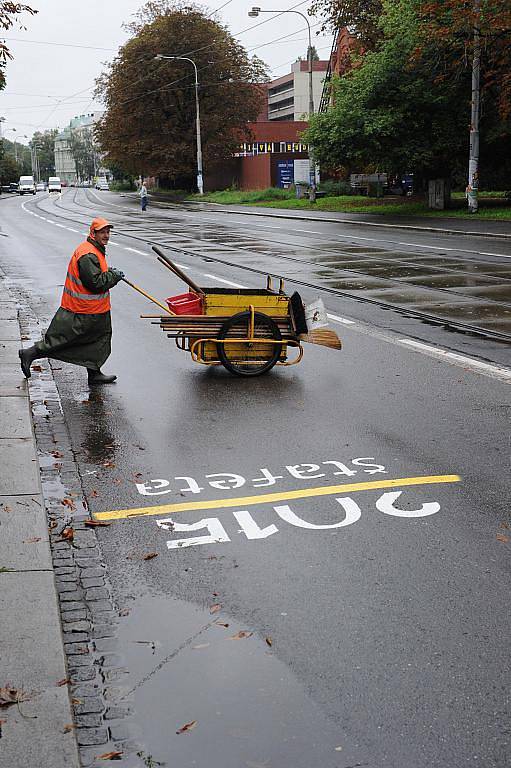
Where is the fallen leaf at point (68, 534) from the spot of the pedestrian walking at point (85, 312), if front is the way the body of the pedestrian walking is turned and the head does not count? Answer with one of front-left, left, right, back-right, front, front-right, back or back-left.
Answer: right

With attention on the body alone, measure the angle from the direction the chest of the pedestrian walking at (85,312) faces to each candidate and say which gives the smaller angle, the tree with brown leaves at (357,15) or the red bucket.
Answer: the red bucket

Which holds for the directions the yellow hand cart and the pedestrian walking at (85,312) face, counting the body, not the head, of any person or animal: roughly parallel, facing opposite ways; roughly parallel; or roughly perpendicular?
roughly parallel

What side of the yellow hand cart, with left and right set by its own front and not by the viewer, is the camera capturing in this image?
right

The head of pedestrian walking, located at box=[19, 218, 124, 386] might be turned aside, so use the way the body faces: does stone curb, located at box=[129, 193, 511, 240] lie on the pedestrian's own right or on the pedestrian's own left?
on the pedestrian's own left

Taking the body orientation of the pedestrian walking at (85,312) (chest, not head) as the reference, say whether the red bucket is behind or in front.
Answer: in front

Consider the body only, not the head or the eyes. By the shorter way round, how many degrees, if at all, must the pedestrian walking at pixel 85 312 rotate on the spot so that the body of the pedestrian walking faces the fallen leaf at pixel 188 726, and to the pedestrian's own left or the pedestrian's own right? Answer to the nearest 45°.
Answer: approximately 90° to the pedestrian's own right

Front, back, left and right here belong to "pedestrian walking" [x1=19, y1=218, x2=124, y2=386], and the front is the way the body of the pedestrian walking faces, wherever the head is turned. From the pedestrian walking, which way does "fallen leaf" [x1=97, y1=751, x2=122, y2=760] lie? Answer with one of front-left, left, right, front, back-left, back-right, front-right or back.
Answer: right

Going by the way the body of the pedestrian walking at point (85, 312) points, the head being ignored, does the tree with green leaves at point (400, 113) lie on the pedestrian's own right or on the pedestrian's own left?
on the pedestrian's own left

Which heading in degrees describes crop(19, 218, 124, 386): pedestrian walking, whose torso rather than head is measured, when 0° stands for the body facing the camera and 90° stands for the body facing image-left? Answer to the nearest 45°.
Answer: approximately 270°

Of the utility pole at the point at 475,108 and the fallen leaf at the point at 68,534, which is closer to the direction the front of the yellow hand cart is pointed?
the utility pole

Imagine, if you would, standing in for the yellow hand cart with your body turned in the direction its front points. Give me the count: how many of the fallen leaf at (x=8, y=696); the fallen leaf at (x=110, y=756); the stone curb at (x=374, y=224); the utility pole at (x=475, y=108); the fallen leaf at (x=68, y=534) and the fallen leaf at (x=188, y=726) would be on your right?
4

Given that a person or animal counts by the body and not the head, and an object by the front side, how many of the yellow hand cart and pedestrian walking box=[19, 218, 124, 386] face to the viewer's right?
2
